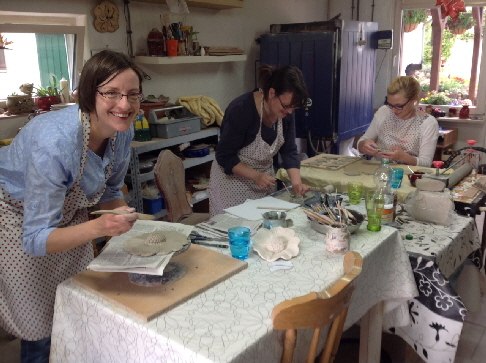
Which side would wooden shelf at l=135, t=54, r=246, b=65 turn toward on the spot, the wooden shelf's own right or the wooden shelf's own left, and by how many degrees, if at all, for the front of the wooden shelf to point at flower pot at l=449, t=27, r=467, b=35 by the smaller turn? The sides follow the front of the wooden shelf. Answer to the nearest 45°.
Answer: approximately 135° to the wooden shelf's own left

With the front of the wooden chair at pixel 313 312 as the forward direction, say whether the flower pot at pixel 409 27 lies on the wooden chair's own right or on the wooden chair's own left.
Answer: on the wooden chair's own right

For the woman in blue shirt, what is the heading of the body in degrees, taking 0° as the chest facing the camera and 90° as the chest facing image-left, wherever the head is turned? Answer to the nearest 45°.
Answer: approximately 315°

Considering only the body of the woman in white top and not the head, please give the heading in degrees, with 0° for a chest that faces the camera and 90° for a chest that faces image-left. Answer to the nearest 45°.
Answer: approximately 45°

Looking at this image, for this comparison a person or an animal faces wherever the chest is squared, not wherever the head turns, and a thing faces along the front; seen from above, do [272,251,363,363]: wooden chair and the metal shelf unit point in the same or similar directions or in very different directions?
very different directions

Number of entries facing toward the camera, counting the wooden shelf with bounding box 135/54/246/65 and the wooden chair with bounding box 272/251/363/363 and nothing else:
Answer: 1

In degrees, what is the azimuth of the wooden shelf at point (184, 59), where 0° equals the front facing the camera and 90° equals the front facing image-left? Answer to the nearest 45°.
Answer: approximately 0°

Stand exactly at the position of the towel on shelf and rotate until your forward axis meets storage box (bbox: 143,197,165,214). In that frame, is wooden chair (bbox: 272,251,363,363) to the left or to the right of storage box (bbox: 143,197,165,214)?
left
